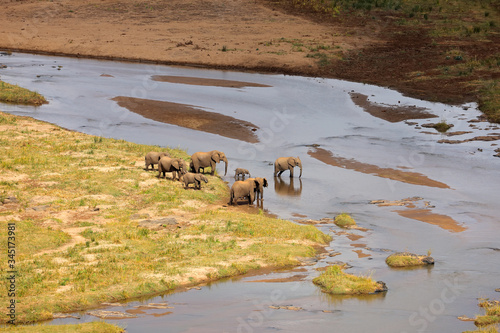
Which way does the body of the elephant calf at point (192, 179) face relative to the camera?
to the viewer's right

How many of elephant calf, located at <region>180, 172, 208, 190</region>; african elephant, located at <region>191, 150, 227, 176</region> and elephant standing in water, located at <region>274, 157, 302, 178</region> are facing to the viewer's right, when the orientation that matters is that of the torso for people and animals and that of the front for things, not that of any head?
3

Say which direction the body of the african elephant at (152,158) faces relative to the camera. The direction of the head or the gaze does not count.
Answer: to the viewer's right

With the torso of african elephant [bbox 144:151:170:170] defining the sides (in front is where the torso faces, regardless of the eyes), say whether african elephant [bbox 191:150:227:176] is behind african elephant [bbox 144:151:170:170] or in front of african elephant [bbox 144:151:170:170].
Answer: in front

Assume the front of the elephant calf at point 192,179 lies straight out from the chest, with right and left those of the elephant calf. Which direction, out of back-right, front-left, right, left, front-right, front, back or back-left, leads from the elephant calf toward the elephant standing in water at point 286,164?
front-left

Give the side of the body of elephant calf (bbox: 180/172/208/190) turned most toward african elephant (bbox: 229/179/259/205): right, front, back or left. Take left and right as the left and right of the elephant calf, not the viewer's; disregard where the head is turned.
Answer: front

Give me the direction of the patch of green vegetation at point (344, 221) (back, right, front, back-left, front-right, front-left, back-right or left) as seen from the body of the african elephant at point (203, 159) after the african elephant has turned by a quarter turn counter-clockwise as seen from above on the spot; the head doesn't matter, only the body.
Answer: back-right

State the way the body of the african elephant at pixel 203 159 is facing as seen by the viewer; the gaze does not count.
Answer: to the viewer's right

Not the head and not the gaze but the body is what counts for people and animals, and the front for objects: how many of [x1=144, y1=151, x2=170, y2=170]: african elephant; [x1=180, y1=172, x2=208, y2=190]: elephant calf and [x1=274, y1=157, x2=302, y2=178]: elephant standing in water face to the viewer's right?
3

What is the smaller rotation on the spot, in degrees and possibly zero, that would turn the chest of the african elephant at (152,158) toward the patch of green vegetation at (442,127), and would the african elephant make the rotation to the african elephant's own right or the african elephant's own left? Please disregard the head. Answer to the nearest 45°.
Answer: approximately 45° to the african elephant's own left

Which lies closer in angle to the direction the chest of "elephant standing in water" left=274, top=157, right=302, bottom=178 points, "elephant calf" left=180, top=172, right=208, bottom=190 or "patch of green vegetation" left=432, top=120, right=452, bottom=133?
the patch of green vegetation

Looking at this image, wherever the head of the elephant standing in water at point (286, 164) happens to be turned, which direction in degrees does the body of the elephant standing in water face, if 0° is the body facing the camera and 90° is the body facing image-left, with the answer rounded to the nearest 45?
approximately 270°
